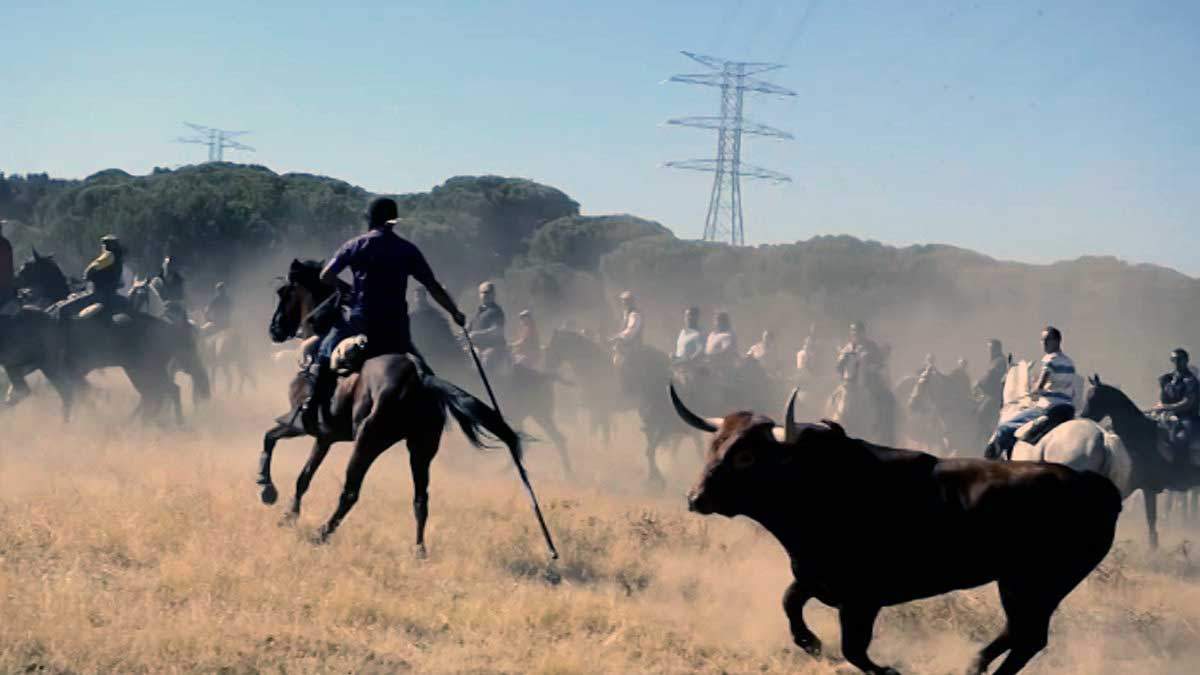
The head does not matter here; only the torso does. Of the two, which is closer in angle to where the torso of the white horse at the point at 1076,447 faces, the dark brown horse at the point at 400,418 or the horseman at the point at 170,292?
the horseman

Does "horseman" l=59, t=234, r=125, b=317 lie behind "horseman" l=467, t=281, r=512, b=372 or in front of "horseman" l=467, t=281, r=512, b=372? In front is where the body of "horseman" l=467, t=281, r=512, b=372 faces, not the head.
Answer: in front

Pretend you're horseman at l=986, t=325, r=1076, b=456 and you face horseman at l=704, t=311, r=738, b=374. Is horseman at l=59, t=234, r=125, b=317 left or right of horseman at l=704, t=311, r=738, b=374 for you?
left

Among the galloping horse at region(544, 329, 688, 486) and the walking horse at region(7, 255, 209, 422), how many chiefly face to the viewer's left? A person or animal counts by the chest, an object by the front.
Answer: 2

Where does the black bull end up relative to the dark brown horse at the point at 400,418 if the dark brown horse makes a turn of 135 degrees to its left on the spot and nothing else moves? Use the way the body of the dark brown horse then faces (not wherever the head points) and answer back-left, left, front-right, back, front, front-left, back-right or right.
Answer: front-left

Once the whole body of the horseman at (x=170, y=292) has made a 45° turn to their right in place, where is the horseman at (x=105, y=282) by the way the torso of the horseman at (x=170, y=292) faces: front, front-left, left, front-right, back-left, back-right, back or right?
left

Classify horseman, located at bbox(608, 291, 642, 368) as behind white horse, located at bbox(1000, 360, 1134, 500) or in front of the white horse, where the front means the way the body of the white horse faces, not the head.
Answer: in front

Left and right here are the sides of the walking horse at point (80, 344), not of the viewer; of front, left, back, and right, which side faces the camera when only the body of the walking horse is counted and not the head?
left

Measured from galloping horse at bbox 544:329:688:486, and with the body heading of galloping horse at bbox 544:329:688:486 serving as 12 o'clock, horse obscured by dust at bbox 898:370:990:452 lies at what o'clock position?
horse obscured by dust at bbox 898:370:990:452 is roughly at 5 o'clock from galloping horse at bbox 544:329:688:486.

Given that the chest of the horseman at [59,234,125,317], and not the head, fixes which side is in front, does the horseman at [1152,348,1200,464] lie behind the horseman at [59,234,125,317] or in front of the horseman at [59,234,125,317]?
behind

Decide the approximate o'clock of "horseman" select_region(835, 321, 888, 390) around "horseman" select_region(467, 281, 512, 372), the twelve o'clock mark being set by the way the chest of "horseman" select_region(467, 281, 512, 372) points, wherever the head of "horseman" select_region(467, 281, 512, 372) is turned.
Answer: "horseman" select_region(835, 321, 888, 390) is roughly at 7 o'clock from "horseman" select_region(467, 281, 512, 372).

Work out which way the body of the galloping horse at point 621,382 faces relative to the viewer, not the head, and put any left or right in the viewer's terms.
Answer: facing to the left of the viewer

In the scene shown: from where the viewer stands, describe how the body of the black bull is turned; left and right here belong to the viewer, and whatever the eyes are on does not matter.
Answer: facing to the left of the viewer

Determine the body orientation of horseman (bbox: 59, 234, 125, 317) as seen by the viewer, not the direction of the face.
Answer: to the viewer's left

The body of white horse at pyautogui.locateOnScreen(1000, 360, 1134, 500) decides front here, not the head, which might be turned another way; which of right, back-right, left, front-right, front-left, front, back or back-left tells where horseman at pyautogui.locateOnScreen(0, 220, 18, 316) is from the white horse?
front-left

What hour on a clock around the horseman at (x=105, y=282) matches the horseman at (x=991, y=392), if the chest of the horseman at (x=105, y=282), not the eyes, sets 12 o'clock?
the horseman at (x=991, y=392) is roughly at 6 o'clock from the horseman at (x=105, y=282).

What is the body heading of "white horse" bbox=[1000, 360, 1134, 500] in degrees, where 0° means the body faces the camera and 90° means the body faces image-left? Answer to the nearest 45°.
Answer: approximately 135°

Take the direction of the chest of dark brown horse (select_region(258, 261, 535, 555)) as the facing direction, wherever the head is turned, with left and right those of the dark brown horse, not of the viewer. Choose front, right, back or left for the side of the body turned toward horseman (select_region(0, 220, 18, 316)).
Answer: front

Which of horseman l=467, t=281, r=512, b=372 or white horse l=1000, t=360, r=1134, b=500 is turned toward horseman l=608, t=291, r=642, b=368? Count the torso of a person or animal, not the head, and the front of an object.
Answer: the white horse
